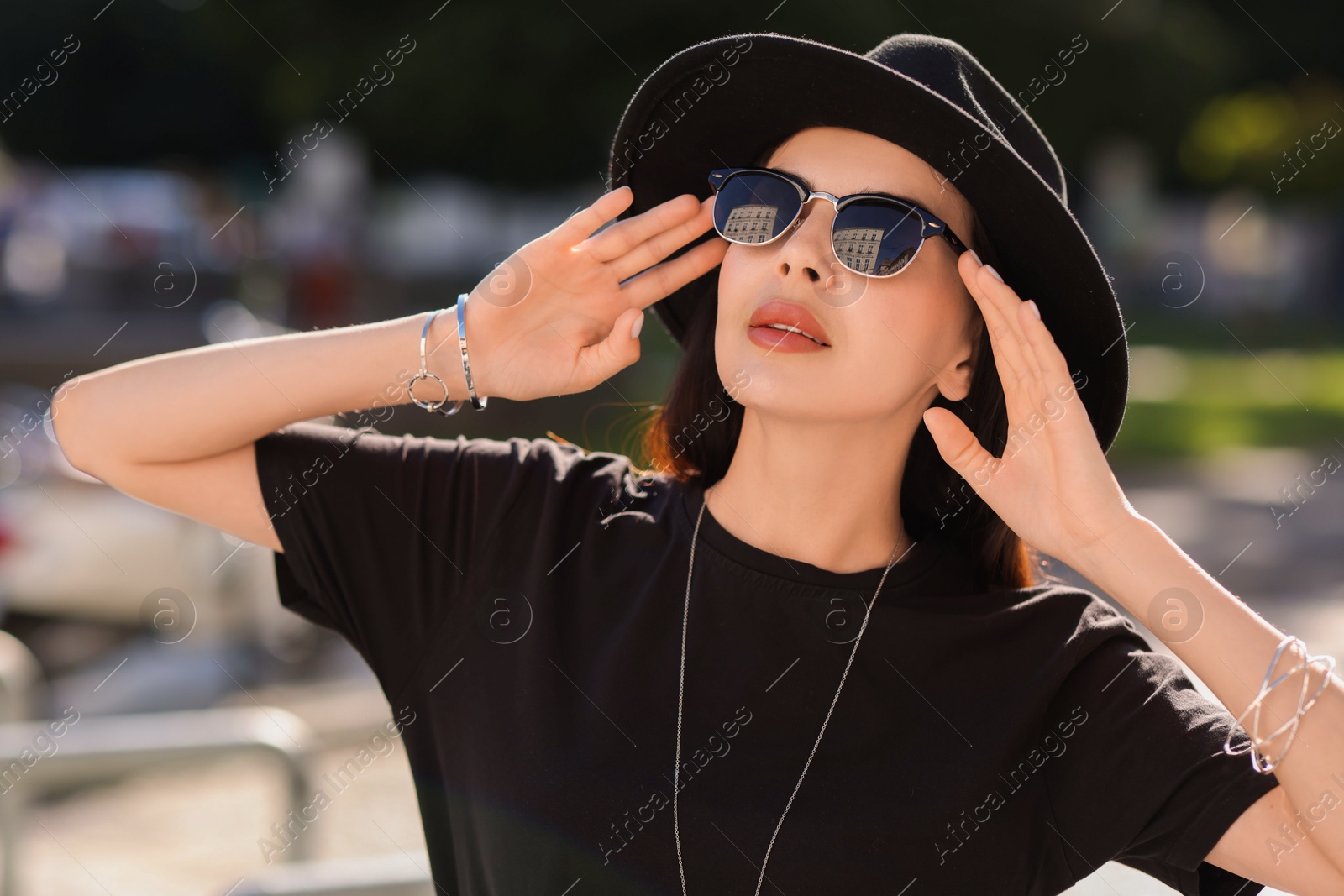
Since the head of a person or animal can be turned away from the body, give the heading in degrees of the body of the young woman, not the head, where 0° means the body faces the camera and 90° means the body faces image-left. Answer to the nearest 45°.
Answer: approximately 0°
